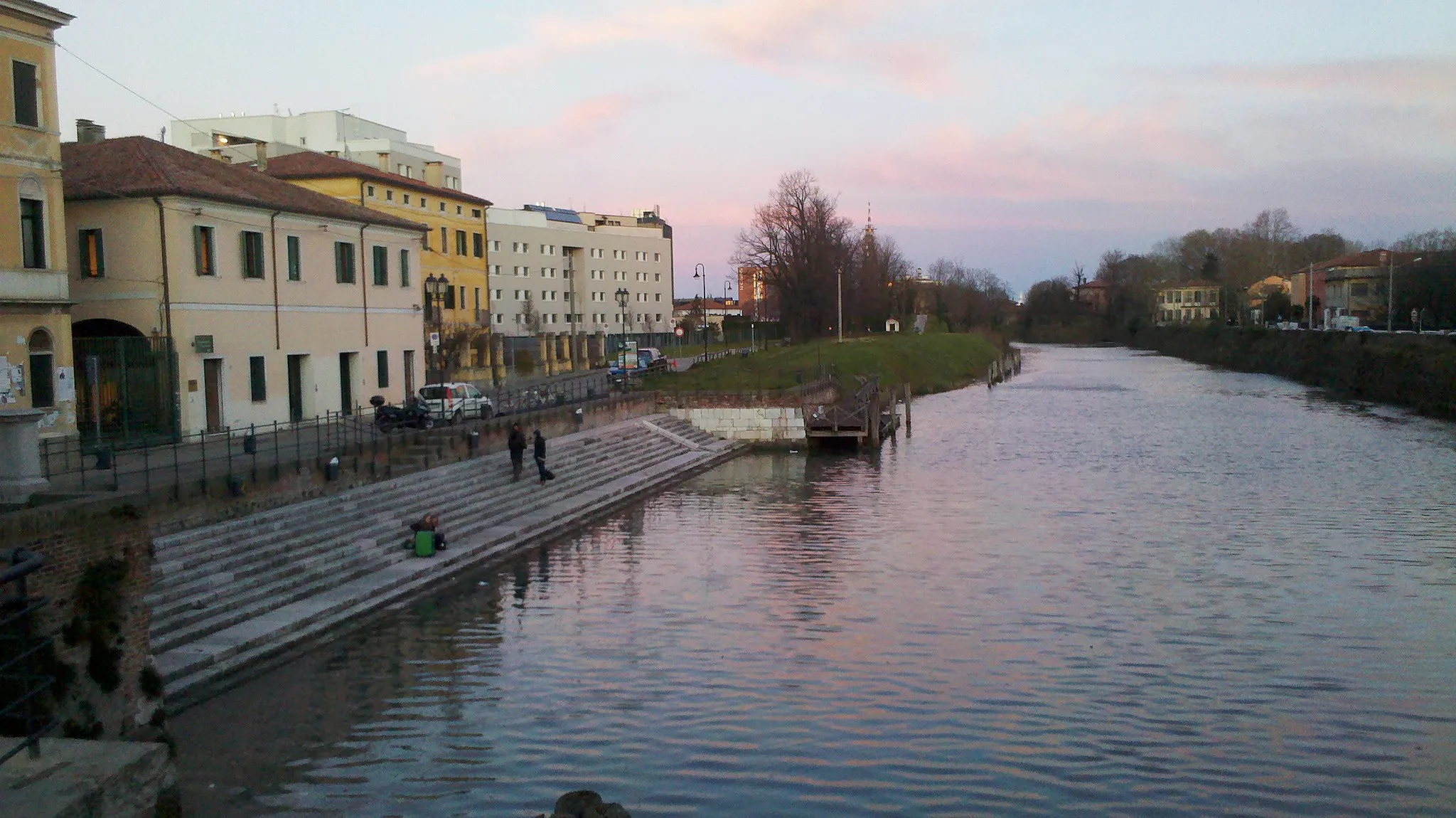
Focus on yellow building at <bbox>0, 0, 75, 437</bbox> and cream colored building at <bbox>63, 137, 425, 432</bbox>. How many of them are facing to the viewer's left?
0

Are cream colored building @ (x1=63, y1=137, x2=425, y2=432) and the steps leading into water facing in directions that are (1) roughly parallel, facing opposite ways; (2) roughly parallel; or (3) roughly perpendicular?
roughly parallel

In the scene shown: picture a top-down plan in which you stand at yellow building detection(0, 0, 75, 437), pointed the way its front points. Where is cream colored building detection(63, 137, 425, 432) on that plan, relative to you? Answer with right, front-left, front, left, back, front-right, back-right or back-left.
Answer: left

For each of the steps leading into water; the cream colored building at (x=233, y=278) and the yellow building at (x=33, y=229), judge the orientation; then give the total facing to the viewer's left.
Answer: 0

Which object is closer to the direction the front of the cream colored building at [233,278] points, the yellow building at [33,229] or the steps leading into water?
the steps leading into water

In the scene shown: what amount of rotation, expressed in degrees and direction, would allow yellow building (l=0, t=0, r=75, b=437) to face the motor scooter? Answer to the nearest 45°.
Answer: approximately 45° to its left

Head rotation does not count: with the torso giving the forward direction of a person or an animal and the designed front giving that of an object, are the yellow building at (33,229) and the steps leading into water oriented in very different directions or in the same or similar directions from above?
same or similar directions

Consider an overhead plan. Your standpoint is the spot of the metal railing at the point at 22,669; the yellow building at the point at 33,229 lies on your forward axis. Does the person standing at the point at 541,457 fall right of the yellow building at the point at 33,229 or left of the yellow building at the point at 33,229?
right

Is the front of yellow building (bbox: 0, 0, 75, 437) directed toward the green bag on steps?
yes

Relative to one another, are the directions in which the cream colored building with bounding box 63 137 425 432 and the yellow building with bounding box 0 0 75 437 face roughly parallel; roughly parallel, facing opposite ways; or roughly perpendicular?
roughly parallel

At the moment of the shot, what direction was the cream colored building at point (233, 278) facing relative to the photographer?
facing the viewer and to the right of the viewer
